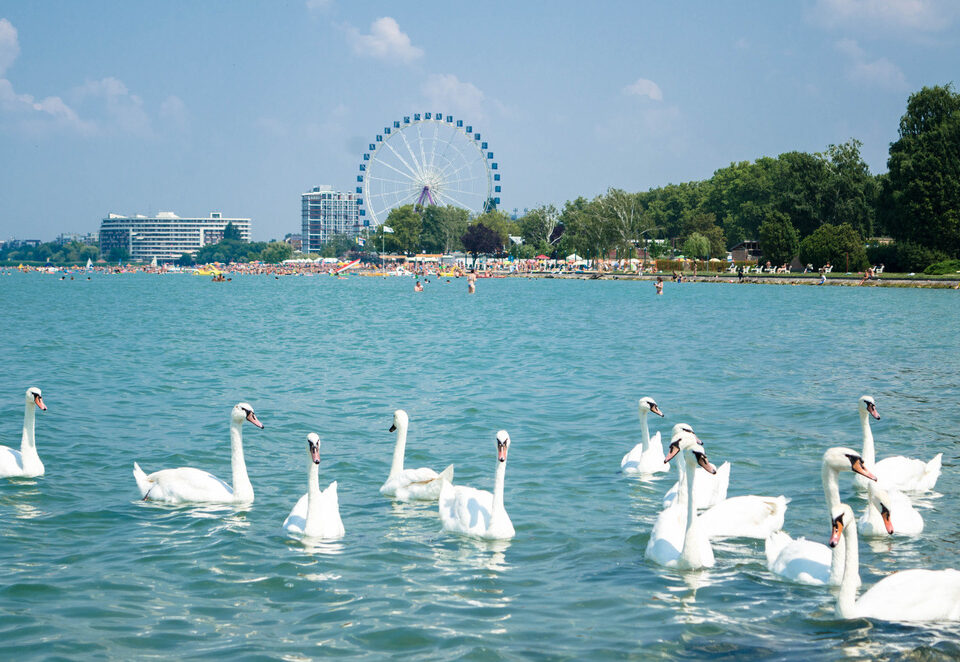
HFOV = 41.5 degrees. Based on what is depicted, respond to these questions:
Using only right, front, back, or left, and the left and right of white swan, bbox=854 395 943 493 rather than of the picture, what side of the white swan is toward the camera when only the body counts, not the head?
left

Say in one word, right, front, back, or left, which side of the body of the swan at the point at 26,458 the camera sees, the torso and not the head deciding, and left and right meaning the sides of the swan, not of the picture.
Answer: right

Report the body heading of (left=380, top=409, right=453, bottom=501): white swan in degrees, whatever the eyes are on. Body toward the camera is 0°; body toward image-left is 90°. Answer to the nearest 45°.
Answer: approximately 90°

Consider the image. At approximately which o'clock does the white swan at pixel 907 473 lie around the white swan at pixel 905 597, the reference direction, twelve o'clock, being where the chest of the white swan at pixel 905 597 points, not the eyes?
the white swan at pixel 907 473 is roughly at 3 o'clock from the white swan at pixel 905 597.

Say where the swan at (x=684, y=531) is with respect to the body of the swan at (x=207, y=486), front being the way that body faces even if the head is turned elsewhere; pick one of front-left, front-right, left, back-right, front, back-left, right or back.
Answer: front-right

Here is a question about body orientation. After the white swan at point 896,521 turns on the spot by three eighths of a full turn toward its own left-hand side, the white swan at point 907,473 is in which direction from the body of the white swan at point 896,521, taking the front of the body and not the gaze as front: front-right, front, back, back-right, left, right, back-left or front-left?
left

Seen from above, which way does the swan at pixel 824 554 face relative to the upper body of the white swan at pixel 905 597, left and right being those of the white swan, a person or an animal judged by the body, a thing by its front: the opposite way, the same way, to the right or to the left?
the opposite way

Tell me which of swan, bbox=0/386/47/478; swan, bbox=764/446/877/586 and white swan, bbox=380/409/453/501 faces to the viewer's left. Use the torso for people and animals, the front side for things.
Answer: the white swan

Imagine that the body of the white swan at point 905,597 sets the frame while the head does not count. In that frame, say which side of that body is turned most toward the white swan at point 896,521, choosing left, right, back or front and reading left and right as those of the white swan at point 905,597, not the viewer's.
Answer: right

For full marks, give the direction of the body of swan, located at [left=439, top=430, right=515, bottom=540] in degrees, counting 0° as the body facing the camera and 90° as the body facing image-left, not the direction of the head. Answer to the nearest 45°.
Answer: approximately 315°

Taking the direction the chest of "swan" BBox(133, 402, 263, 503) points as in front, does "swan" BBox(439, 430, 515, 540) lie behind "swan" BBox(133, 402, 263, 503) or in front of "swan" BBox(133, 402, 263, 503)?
in front

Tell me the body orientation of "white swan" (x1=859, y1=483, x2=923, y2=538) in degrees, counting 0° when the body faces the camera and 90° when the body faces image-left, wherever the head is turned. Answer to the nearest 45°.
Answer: approximately 45°

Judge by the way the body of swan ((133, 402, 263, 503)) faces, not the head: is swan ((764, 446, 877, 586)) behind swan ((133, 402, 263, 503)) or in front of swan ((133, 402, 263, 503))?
in front

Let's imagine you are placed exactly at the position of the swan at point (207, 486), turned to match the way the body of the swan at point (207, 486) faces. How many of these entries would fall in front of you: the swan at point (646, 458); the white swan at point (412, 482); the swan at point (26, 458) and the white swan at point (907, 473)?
3

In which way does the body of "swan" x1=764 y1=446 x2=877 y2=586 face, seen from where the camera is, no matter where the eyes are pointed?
to the viewer's right

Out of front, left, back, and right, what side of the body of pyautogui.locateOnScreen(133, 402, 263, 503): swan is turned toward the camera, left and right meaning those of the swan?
right

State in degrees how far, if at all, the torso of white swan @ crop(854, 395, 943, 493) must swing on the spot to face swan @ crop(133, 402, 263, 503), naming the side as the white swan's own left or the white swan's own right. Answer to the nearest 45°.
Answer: approximately 45° to the white swan's own left
